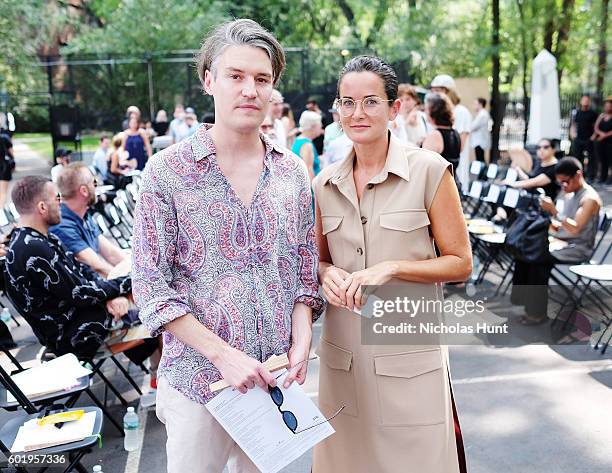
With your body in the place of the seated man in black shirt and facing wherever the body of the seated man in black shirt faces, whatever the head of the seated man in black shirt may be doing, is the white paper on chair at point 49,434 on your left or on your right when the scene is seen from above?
on your right

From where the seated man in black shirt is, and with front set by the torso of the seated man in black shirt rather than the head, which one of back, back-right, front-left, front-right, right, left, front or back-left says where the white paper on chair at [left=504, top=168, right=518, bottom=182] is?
front-left

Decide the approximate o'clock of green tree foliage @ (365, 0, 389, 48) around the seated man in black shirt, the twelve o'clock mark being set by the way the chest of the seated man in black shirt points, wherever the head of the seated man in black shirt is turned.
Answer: The green tree foliage is roughly at 10 o'clock from the seated man in black shirt.

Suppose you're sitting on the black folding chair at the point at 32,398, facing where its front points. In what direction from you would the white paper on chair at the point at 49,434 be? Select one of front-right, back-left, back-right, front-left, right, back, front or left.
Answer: right

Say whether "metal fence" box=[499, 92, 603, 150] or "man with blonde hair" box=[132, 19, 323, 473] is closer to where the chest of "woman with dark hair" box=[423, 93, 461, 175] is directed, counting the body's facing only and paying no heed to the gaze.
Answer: the metal fence

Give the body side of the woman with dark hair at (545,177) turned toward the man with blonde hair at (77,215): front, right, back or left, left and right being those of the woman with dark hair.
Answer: front

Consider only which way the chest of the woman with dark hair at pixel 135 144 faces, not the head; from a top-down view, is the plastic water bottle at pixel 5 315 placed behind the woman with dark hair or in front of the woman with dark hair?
in front

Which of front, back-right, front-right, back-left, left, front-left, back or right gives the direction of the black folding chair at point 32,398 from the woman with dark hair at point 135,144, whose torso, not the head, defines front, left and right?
front

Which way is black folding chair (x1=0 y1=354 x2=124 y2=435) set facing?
to the viewer's right

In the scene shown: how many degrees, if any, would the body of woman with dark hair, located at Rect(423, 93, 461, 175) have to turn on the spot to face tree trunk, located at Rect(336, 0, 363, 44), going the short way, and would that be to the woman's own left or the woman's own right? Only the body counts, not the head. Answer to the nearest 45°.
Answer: approximately 45° to the woman's own right

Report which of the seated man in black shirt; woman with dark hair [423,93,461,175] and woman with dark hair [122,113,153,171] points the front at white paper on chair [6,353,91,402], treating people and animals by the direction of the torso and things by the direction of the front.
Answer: woman with dark hair [122,113,153,171]

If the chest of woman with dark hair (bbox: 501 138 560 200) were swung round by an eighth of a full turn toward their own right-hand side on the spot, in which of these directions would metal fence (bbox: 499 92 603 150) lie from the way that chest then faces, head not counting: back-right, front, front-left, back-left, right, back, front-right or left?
right

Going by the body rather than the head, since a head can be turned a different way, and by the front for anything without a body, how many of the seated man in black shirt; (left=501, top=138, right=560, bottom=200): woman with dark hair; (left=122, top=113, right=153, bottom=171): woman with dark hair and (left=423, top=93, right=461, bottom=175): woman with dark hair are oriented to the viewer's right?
1

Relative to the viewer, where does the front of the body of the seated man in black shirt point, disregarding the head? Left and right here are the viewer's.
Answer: facing to the right of the viewer

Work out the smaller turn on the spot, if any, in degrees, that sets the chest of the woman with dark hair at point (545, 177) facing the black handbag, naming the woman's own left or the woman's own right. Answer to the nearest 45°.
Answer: approximately 45° to the woman's own left

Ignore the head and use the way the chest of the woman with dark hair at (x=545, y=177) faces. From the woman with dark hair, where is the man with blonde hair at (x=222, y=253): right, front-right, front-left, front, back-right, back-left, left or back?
front-left

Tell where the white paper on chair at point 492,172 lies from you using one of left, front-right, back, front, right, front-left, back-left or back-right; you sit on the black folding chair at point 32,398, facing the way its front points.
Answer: front-left

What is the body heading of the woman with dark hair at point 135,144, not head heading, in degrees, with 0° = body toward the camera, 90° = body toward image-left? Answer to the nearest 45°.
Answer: approximately 0°
